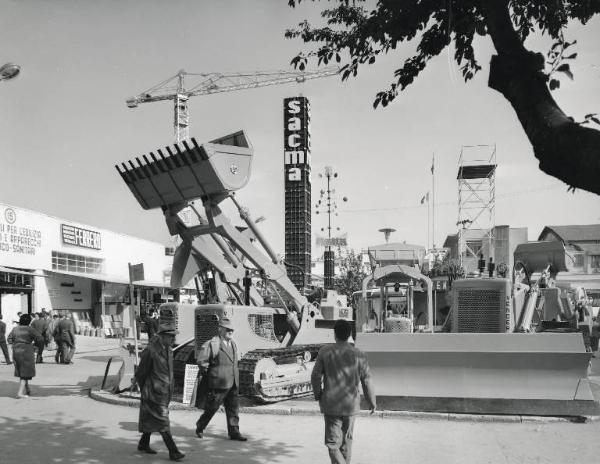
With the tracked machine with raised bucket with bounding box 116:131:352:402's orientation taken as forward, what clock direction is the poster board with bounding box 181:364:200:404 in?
The poster board is roughly at 11 o'clock from the tracked machine with raised bucket.

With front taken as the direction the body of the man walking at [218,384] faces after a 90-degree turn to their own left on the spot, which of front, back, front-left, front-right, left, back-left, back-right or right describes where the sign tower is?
front-left

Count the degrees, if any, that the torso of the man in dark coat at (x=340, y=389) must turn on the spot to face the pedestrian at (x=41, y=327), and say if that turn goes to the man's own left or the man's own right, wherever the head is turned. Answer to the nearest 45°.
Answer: approximately 45° to the man's own left

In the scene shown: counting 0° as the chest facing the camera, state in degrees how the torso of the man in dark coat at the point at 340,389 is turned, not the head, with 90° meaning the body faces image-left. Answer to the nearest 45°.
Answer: approximately 180°

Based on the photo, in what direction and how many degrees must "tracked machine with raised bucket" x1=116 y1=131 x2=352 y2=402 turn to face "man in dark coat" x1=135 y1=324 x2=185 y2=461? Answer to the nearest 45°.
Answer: approximately 45° to its left

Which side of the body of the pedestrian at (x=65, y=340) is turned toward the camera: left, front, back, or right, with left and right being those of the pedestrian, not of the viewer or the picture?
back

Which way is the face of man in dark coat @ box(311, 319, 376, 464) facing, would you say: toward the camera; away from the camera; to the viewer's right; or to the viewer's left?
away from the camera

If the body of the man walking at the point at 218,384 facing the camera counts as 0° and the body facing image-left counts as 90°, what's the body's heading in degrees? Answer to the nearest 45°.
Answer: approximately 315°
